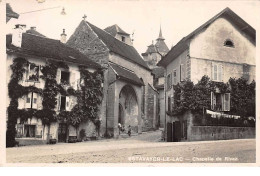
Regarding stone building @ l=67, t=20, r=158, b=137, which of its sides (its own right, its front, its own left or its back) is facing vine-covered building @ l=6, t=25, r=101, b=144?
right

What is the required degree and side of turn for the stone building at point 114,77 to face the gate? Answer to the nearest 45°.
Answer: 0° — it already faces it

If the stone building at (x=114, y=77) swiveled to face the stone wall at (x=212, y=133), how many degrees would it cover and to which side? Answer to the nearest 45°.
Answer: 0° — it already faces it

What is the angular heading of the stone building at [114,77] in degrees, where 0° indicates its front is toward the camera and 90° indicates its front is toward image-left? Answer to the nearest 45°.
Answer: approximately 315°
